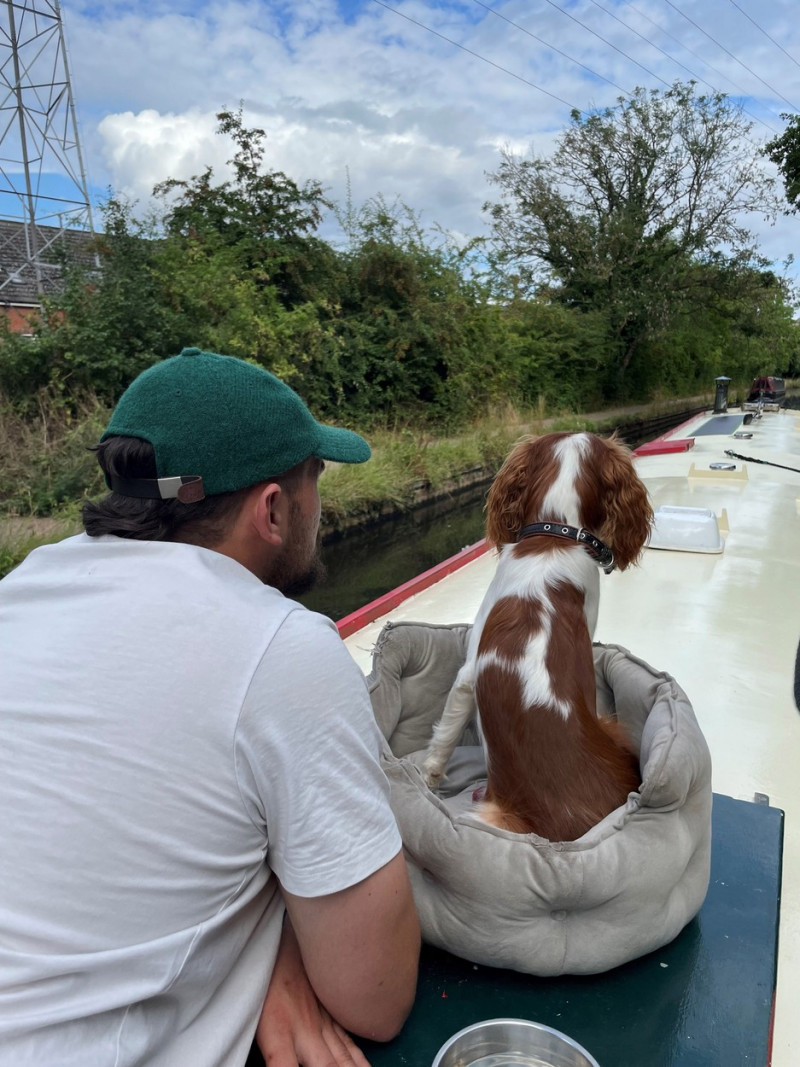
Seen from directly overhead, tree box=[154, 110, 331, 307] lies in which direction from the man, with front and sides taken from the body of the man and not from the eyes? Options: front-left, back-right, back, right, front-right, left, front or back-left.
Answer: front-left

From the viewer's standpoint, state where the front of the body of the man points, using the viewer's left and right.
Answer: facing away from the viewer and to the right of the viewer

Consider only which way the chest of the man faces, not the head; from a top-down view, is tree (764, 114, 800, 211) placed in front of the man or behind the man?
in front

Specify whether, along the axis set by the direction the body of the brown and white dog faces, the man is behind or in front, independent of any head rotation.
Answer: behind

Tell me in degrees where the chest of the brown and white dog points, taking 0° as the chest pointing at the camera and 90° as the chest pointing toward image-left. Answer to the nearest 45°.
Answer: approximately 180°

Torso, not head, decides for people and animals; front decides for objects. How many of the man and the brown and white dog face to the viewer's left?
0

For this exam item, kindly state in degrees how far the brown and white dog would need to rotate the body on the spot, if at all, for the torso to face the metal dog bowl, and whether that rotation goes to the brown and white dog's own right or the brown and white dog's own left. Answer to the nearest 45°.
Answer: approximately 180°

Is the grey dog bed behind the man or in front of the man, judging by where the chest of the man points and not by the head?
in front

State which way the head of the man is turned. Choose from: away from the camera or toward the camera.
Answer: away from the camera
